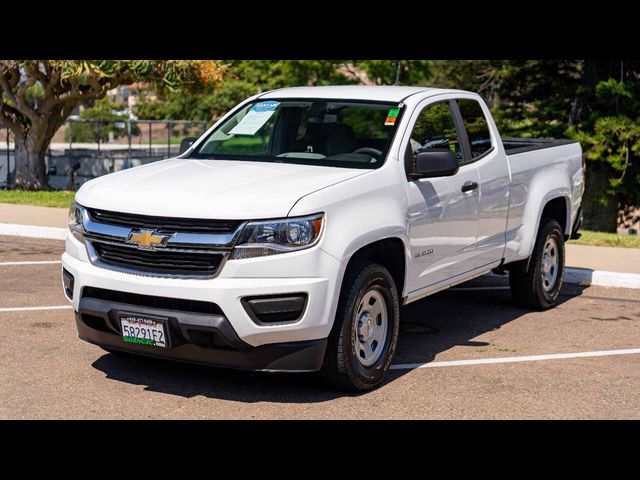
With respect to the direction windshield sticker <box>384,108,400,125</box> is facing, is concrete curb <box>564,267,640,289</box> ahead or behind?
behind

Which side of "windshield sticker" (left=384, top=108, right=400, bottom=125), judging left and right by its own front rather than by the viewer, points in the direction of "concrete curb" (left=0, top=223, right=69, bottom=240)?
right

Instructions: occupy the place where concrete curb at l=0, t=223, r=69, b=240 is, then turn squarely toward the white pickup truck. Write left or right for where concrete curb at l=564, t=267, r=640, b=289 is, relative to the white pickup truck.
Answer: left

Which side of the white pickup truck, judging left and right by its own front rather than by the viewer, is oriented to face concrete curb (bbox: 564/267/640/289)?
back

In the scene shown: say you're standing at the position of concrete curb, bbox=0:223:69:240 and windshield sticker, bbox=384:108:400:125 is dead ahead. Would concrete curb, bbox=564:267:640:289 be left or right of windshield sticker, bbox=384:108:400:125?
left

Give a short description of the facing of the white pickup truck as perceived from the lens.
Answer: facing the viewer and to the left of the viewer

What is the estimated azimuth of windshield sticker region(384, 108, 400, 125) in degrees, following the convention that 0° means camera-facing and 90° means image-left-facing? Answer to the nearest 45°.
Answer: approximately 45°
